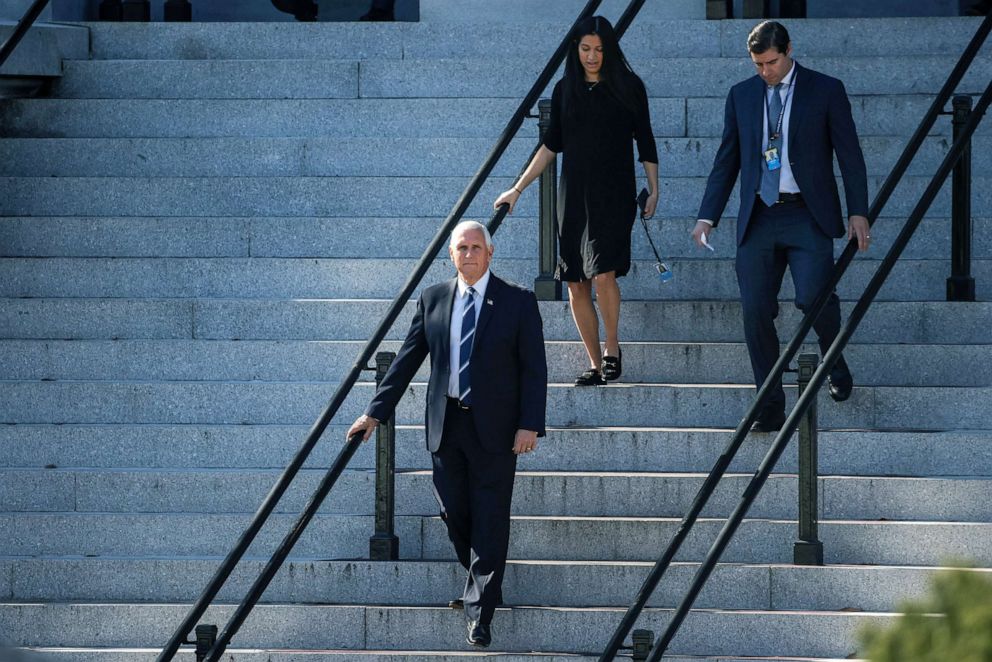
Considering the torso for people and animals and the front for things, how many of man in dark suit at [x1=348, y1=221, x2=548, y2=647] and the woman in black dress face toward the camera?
2

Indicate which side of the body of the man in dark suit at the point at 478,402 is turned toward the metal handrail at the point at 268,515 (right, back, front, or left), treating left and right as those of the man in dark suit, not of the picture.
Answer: right

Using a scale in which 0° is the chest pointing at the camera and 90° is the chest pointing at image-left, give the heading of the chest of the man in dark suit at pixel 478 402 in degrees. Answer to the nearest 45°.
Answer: approximately 0°

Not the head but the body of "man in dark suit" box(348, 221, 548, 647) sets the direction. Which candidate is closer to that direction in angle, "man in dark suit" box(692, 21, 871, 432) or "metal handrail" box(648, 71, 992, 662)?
the metal handrail

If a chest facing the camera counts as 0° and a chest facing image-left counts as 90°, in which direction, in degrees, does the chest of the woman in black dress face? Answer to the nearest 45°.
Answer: approximately 0°

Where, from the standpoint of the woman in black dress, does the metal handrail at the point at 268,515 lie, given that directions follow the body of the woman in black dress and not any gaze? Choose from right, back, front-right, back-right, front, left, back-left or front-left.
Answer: front-right
